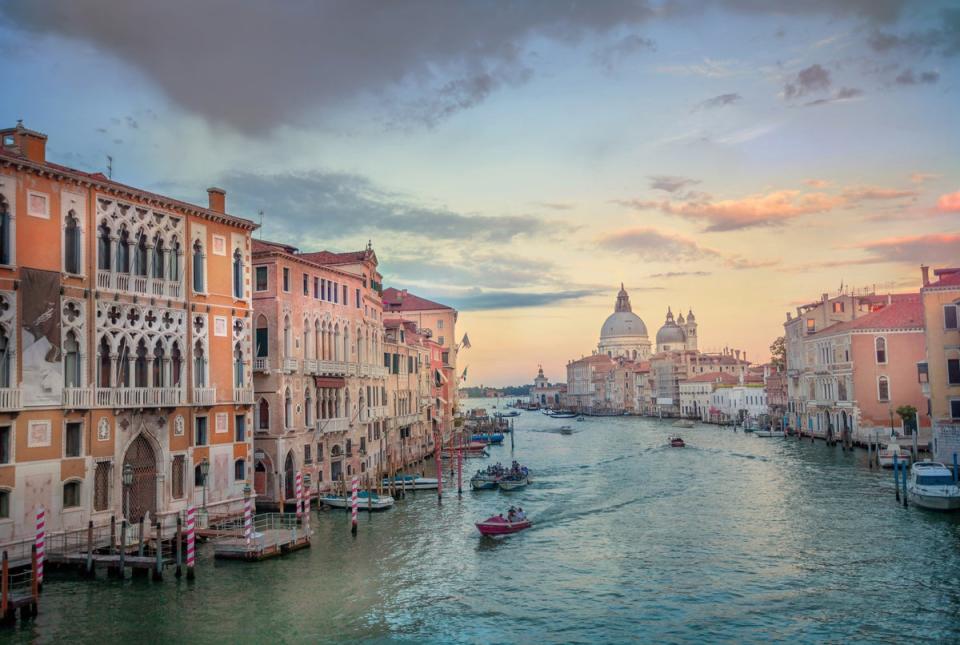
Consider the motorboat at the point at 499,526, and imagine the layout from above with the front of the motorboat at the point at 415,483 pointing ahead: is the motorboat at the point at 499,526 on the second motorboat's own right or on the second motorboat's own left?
on the second motorboat's own right

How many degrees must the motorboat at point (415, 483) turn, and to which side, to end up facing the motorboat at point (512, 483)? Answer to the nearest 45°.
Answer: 0° — it already faces it

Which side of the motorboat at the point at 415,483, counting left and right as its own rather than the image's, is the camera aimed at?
right

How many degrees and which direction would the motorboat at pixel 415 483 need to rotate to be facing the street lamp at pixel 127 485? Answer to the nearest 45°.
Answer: approximately 135° to its right

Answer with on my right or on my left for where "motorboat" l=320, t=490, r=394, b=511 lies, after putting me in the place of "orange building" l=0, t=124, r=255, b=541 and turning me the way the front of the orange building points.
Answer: on my left

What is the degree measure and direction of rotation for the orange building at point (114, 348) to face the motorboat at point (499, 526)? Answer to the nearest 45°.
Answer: approximately 45° to its left
